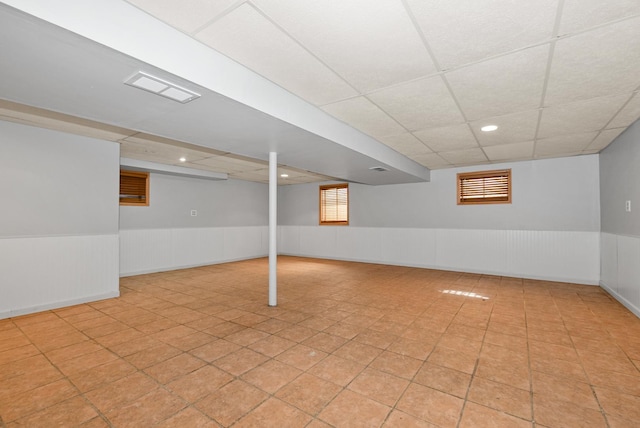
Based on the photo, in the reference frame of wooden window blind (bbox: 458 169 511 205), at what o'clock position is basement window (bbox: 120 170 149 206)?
The basement window is roughly at 2 o'clock from the wooden window blind.

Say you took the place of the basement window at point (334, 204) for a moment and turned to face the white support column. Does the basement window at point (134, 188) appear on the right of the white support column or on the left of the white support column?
right

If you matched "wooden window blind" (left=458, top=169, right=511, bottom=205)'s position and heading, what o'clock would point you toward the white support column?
The white support column is roughly at 1 o'clock from the wooden window blind.

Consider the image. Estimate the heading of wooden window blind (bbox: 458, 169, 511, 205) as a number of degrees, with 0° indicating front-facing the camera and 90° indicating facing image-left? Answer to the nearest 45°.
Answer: approximately 0°
